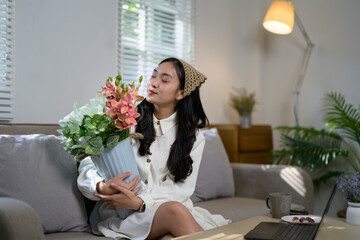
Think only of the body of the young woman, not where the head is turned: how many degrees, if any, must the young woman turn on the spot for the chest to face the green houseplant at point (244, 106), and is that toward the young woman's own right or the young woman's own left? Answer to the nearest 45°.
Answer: approximately 180°

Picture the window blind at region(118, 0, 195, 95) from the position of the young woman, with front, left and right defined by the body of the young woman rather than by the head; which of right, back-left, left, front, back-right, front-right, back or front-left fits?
back-right

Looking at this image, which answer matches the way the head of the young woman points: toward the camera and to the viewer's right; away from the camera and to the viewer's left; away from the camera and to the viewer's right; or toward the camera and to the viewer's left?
toward the camera and to the viewer's left

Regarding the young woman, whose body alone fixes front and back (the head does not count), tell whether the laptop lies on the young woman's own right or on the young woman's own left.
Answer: on the young woman's own left

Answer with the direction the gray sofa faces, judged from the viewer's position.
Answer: facing the viewer and to the right of the viewer

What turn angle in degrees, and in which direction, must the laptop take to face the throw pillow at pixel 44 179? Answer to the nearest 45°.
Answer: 0° — it already faces it
